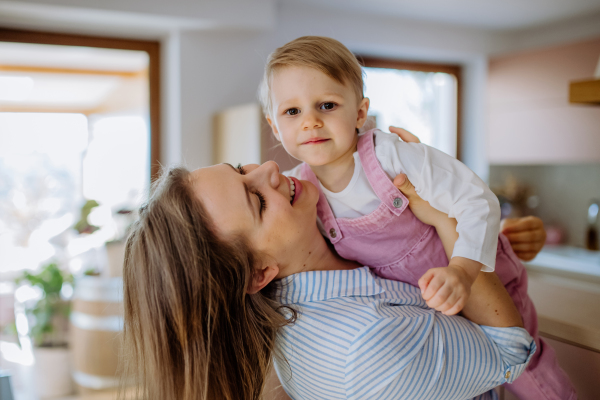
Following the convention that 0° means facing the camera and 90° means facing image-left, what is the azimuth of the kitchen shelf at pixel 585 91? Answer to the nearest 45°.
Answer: approximately 45°

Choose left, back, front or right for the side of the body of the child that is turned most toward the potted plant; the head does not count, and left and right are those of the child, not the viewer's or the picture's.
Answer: right

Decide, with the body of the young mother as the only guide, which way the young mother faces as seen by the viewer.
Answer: to the viewer's right

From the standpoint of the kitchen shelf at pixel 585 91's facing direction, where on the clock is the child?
The child is roughly at 11 o'clock from the kitchen shelf.

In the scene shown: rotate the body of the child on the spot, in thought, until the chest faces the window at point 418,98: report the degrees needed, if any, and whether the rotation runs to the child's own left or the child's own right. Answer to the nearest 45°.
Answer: approximately 135° to the child's own right

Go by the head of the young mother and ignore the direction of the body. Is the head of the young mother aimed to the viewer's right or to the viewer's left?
to the viewer's right

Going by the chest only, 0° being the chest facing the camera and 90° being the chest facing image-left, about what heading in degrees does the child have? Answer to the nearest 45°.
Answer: approximately 45°
